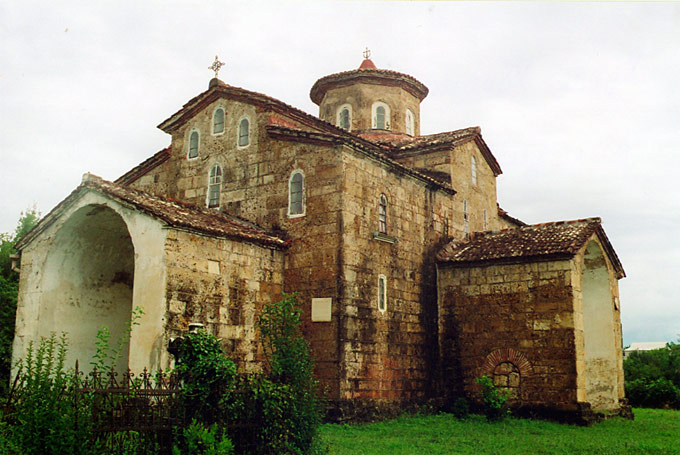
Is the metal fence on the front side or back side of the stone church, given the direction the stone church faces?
on the front side

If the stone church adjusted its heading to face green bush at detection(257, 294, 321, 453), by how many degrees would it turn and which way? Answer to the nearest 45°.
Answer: approximately 45° to its left

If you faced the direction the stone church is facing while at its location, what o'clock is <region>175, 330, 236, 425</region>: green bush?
The green bush is roughly at 11 o'clock from the stone church.

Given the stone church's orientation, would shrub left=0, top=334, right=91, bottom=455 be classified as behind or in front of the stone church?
in front

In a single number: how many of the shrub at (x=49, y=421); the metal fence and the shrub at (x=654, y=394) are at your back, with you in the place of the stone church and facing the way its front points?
1

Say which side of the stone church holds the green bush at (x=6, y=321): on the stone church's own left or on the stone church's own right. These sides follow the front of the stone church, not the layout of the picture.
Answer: on the stone church's own right

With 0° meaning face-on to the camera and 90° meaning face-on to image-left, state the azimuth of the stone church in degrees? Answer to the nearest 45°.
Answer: approximately 45°

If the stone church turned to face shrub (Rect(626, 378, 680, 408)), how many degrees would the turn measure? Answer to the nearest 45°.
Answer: approximately 180°

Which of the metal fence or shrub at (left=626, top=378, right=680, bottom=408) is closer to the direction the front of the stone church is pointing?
the metal fence

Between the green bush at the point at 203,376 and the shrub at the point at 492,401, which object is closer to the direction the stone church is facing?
the green bush

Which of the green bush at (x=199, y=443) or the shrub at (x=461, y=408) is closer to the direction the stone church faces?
the green bush
